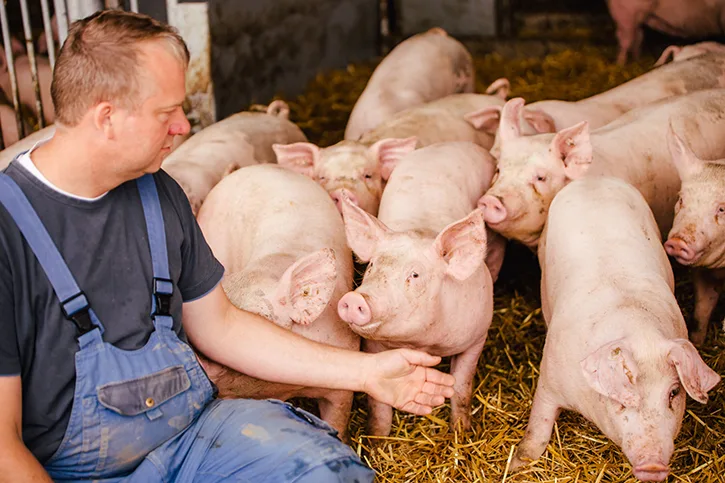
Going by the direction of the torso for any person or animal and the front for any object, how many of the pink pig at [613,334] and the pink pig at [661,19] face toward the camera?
1

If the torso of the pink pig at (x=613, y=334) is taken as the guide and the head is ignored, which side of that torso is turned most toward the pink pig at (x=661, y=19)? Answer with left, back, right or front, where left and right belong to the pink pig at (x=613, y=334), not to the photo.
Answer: back

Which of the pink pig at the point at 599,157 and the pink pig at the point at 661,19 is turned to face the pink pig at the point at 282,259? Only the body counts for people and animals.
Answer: the pink pig at the point at 599,157

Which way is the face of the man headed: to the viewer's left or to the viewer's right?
to the viewer's right

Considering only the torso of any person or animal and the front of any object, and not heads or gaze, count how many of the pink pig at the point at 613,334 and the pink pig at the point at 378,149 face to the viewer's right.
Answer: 0

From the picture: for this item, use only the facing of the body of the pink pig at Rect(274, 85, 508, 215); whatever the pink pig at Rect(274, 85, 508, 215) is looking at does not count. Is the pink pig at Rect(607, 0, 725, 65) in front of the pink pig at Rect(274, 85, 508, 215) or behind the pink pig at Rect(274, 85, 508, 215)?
behind

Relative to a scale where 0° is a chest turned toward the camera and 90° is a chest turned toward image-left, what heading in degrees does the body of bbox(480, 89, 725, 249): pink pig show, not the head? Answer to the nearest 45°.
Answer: approximately 45°
